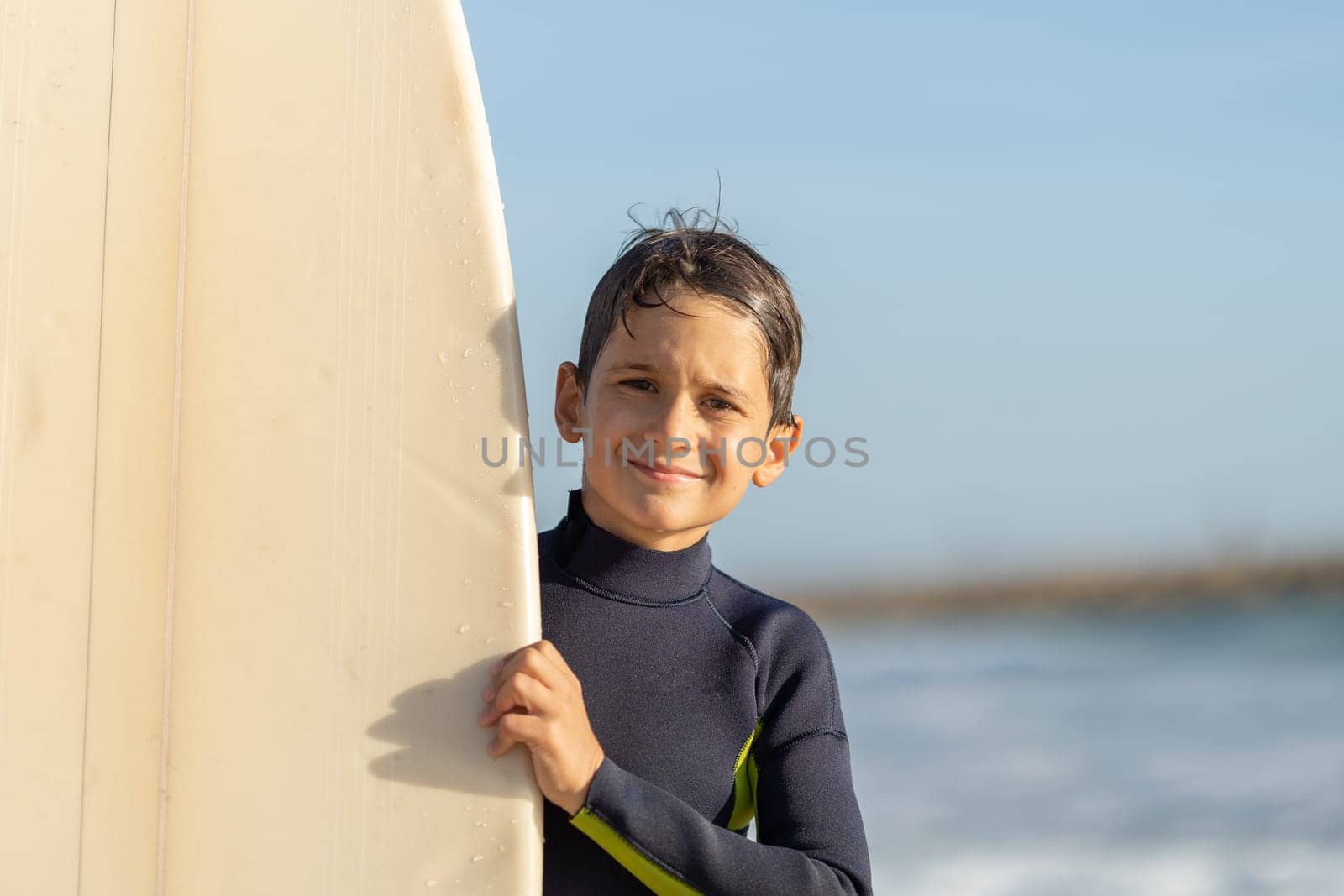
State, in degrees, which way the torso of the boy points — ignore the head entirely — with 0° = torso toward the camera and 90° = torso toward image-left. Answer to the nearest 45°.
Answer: approximately 0°
